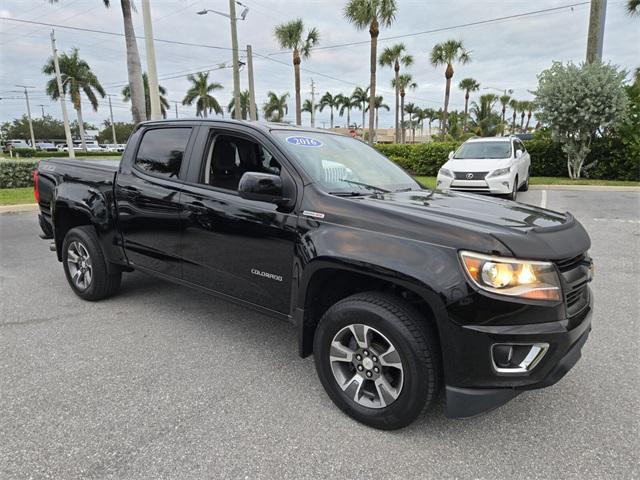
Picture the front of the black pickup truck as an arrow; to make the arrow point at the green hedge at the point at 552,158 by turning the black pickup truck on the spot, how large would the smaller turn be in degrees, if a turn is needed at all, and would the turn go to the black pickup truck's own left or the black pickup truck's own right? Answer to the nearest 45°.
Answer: approximately 90° to the black pickup truck's own left

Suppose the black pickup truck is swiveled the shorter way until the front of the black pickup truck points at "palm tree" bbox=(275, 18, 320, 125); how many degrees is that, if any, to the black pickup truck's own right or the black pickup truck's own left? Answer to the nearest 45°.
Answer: approximately 135° to the black pickup truck's own left

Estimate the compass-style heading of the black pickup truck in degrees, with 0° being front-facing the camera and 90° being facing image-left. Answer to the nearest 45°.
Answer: approximately 315°

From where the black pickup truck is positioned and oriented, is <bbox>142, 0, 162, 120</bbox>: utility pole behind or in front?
behind

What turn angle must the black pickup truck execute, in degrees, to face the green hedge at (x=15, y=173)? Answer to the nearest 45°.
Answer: approximately 180°

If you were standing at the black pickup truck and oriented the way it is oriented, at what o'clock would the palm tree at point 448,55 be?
The palm tree is roughly at 8 o'clock from the black pickup truck.

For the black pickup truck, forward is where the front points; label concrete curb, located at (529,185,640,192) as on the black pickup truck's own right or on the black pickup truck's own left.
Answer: on the black pickup truck's own left

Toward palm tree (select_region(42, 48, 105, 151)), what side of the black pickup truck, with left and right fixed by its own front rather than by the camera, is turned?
back

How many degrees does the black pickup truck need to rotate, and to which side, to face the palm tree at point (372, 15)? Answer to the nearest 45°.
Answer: approximately 135° to its left

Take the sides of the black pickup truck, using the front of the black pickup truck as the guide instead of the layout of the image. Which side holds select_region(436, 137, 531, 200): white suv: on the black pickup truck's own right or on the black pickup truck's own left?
on the black pickup truck's own left
